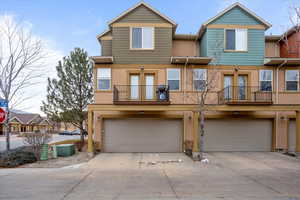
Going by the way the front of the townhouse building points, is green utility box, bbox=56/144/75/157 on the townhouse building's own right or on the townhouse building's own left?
on the townhouse building's own right

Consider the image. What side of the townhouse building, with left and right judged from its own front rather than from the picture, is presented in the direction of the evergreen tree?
right

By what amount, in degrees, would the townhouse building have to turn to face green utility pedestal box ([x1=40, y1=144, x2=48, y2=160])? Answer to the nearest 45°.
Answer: approximately 45° to its right

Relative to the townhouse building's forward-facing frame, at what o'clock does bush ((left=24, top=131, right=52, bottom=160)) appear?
The bush is roughly at 2 o'clock from the townhouse building.

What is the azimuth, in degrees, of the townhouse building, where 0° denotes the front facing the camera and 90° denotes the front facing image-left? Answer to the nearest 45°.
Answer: approximately 0°

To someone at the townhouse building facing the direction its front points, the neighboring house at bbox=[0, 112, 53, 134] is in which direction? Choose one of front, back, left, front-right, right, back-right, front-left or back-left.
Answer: back-right

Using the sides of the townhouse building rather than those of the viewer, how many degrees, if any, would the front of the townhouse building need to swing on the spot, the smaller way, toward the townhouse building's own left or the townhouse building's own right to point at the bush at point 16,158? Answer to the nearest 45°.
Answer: approximately 45° to the townhouse building's own right

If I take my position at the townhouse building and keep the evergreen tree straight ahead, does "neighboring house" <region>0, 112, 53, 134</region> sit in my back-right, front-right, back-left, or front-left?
front-right
